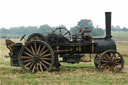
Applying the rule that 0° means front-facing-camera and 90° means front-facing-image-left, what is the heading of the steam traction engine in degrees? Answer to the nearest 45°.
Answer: approximately 270°
